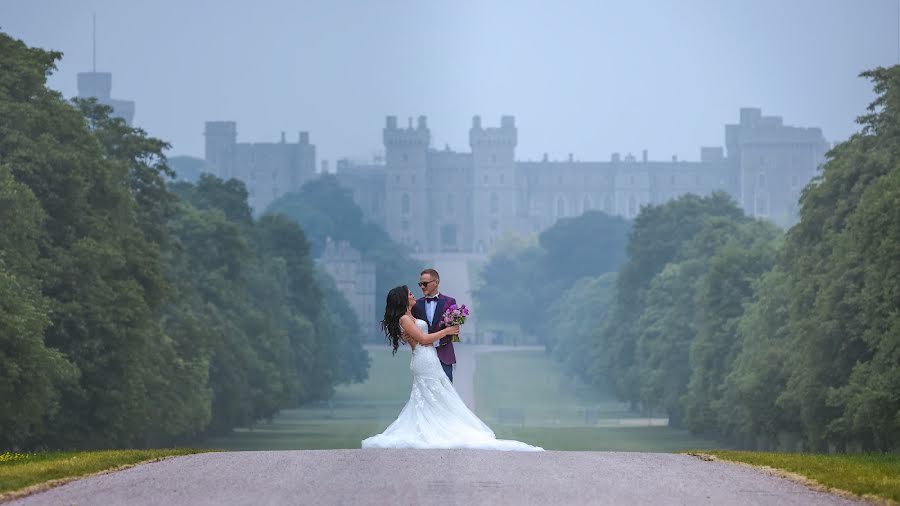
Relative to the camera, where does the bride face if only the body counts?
to the viewer's right

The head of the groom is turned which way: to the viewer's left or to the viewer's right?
to the viewer's left

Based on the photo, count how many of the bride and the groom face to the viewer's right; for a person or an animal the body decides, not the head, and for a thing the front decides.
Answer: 1

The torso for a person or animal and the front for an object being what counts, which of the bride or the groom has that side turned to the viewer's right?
the bride

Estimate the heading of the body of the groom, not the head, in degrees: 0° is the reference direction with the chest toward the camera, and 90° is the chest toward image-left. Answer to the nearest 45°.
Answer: approximately 45°
